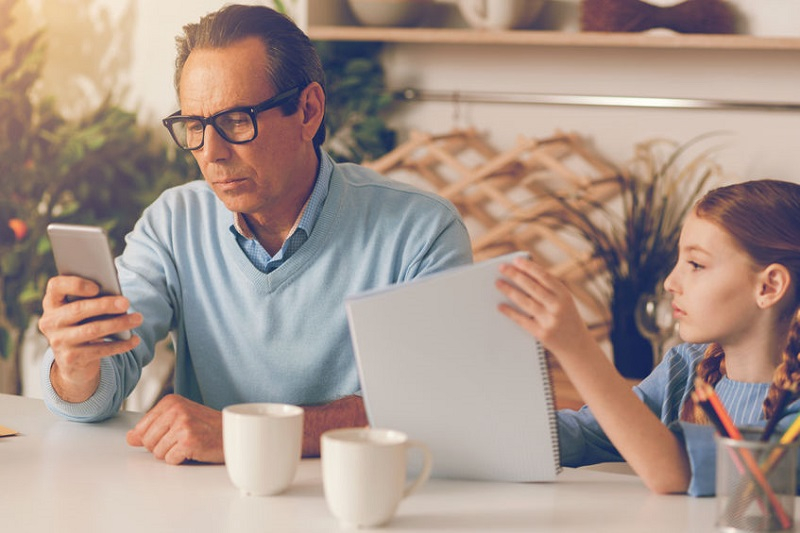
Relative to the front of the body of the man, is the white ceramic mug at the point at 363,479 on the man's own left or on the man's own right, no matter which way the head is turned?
on the man's own left

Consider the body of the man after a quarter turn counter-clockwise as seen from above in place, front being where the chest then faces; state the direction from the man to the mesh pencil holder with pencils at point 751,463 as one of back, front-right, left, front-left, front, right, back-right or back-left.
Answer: front

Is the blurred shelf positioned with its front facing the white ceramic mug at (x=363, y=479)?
yes

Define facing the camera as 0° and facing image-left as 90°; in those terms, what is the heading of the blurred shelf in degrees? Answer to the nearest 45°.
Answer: approximately 0°

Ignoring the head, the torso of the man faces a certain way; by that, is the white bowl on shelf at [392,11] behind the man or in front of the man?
behind

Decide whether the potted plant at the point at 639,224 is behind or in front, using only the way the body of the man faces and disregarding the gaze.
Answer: behind

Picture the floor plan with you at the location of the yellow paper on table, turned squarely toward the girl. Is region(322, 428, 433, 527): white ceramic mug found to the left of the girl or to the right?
right

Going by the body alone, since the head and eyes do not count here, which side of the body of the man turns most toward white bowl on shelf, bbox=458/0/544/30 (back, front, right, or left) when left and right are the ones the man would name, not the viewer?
back

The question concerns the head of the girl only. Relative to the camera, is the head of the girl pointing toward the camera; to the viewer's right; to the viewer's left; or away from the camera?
to the viewer's left

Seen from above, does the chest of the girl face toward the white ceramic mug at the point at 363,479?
yes

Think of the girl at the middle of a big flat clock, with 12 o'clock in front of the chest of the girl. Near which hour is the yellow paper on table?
The yellow paper on table is roughly at 1 o'clock from the girl.

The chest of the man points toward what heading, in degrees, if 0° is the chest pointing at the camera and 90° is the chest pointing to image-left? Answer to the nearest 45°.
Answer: approximately 45°

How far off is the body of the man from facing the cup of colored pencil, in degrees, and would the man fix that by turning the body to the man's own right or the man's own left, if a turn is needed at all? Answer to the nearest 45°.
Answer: approximately 90° to the man's own left
